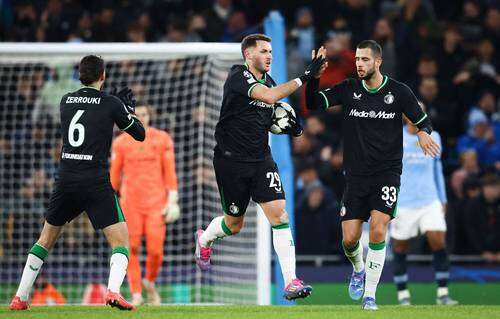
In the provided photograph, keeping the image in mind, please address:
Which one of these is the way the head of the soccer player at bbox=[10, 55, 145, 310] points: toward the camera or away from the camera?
away from the camera

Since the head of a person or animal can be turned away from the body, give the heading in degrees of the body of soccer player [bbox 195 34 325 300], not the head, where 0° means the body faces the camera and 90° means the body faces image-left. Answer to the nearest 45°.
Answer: approximately 315°

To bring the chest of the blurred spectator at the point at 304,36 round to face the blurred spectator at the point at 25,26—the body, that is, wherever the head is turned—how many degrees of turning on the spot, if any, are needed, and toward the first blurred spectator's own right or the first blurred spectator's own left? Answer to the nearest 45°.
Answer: approximately 90° to the first blurred spectator's own right

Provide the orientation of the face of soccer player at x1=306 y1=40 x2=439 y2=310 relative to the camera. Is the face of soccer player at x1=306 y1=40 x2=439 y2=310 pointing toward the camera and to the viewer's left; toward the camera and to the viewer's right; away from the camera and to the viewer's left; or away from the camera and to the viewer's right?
toward the camera and to the viewer's left

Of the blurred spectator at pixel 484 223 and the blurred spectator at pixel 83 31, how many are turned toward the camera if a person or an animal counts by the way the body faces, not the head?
2

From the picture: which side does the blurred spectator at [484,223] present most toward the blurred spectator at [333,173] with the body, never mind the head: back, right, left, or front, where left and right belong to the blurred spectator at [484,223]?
right

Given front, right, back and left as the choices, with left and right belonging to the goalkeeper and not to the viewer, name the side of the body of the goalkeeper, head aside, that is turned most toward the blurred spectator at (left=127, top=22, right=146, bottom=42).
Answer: back

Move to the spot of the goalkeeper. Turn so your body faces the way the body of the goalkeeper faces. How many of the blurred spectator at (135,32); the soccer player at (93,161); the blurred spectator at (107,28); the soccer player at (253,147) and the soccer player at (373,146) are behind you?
2

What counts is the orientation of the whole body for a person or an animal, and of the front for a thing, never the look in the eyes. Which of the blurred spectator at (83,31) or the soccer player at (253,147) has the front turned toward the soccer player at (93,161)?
the blurred spectator

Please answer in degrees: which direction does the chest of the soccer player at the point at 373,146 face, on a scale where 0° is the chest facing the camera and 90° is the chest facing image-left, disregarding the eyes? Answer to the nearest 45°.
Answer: approximately 0°
